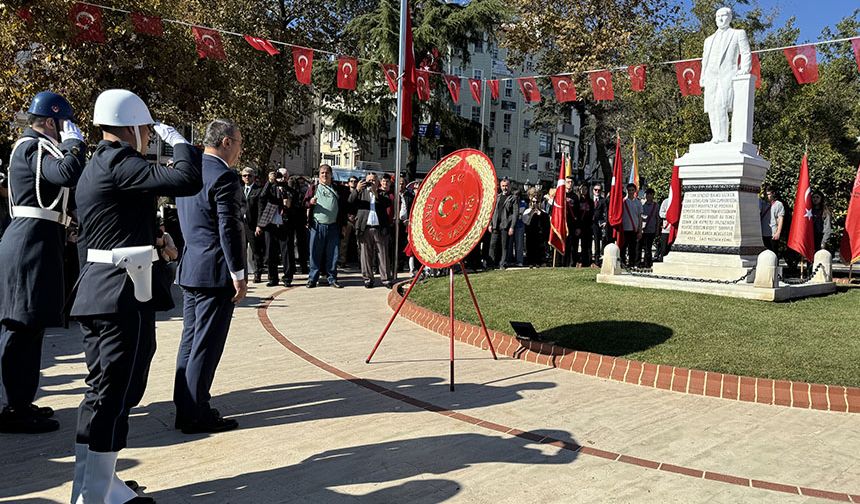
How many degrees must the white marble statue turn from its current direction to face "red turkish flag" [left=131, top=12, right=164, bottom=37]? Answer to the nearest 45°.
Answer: approximately 45° to its right

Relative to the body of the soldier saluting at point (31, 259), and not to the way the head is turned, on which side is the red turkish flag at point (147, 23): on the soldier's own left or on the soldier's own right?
on the soldier's own left

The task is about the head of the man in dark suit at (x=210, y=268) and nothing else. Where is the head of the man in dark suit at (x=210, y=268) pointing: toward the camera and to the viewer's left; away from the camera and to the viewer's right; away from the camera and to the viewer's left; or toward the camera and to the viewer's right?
away from the camera and to the viewer's right

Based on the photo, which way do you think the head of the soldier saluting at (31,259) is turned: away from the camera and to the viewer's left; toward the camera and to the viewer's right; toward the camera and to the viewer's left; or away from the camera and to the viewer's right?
away from the camera and to the viewer's right

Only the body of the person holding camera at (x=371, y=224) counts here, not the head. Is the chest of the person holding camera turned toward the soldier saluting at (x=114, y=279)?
yes

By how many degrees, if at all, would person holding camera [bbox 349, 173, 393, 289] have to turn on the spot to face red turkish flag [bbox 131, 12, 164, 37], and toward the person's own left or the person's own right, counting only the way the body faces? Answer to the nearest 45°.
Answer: approximately 90° to the person's own right

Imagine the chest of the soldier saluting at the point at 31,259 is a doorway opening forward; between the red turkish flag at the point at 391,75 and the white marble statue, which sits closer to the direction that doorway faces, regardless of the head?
the white marble statue

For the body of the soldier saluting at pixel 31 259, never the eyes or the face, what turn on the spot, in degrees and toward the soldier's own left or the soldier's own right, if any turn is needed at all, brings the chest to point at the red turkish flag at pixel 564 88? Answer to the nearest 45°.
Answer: approximately 45° to the soldier's own left

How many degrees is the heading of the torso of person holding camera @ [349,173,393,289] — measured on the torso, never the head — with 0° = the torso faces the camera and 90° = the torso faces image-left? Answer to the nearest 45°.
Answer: approximately 0°

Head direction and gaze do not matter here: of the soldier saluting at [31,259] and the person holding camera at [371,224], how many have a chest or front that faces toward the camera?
1
